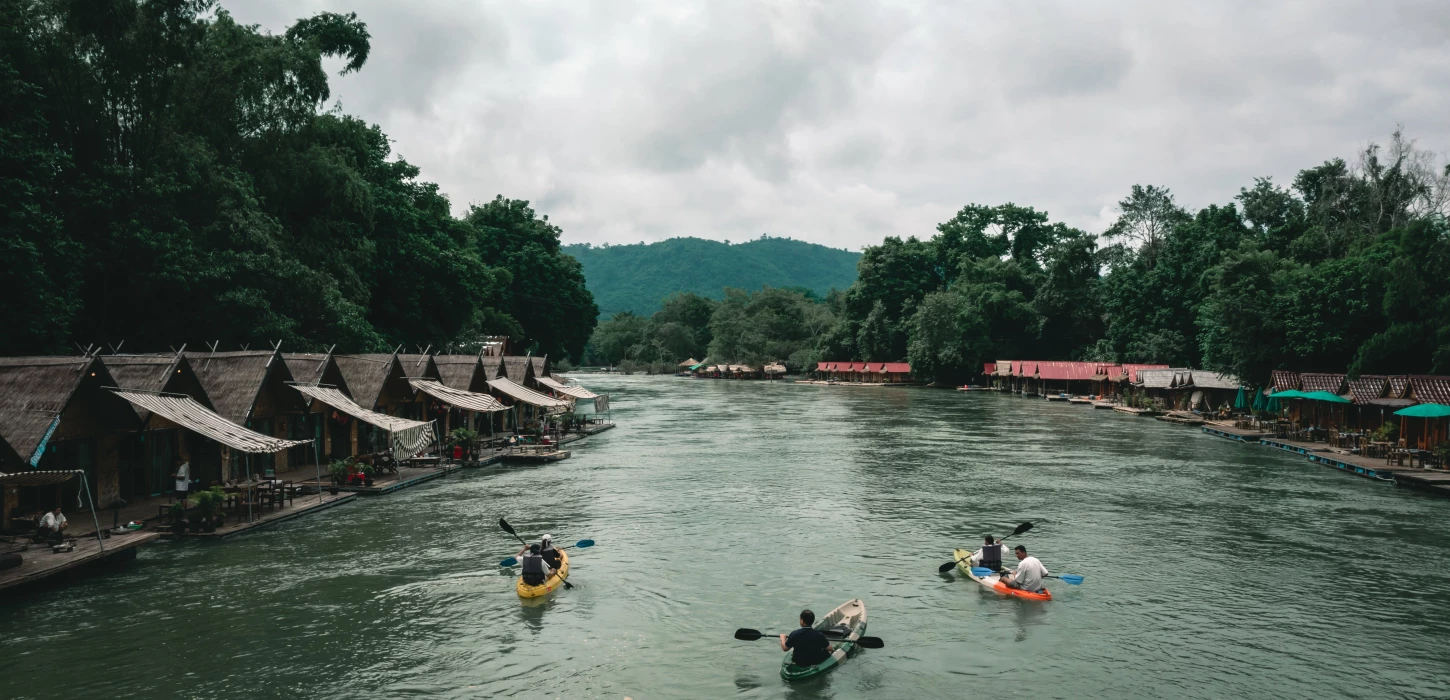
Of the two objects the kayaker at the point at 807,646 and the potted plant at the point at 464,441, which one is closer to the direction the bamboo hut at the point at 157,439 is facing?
the kayaker

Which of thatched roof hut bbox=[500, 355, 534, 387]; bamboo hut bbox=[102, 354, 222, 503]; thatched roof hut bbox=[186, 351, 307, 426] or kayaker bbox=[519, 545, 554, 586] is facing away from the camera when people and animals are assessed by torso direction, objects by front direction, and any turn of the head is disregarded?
the kayaker

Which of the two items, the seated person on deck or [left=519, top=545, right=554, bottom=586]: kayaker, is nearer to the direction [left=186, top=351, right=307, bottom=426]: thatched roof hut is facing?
the kayaker

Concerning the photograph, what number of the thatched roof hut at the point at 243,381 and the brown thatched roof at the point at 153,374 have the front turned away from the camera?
0

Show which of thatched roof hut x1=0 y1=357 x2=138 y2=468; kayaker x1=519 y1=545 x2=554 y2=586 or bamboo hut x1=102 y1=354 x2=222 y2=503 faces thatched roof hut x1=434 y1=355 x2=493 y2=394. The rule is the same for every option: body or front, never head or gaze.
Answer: the kayaker

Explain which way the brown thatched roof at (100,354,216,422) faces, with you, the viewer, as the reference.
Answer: facing the viewer and to the right of the viewer

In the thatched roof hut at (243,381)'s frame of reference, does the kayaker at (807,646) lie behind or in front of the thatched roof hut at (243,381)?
in front

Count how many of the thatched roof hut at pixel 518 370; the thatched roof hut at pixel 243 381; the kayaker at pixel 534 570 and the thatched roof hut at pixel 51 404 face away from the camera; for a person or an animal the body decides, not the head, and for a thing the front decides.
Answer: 1

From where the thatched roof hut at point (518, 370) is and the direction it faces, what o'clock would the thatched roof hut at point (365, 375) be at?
the thatched roof hut at point (365, 375) is roughly at 2 o'clock from the thatched roof hut at point (518, 370).

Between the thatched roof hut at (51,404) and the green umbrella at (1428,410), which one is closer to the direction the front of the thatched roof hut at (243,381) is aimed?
the green umbrella

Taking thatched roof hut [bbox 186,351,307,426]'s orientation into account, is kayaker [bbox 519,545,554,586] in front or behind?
in front

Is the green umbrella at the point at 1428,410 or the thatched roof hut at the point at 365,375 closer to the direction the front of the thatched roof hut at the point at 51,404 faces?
the green umbrella

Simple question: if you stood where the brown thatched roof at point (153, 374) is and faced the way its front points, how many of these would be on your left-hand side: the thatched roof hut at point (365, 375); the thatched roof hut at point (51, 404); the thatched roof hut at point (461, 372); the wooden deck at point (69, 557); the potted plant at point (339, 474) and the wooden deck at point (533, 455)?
4

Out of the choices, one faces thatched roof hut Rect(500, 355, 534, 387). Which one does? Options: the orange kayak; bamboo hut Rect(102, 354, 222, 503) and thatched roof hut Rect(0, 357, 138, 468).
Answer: the orange kayak

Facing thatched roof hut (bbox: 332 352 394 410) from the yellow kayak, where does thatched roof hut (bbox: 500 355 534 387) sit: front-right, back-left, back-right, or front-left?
front-right

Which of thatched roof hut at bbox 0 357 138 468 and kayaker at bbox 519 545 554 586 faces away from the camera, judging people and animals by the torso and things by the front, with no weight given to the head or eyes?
the kayaker

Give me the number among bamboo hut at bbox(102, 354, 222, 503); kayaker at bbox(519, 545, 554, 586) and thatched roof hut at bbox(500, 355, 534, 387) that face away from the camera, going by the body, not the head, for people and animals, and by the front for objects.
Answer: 1

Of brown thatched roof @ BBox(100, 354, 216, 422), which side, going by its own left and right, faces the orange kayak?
front

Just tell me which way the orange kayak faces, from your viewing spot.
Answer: facing away from the viewer and to the left of the viewer

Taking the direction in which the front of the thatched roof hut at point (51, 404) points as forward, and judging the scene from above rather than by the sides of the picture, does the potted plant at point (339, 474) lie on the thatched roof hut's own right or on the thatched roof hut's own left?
on the thatched roof hut's own left
